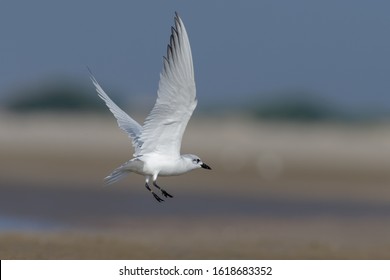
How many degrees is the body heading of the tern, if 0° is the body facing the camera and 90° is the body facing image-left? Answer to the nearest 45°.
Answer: approximately 270°
